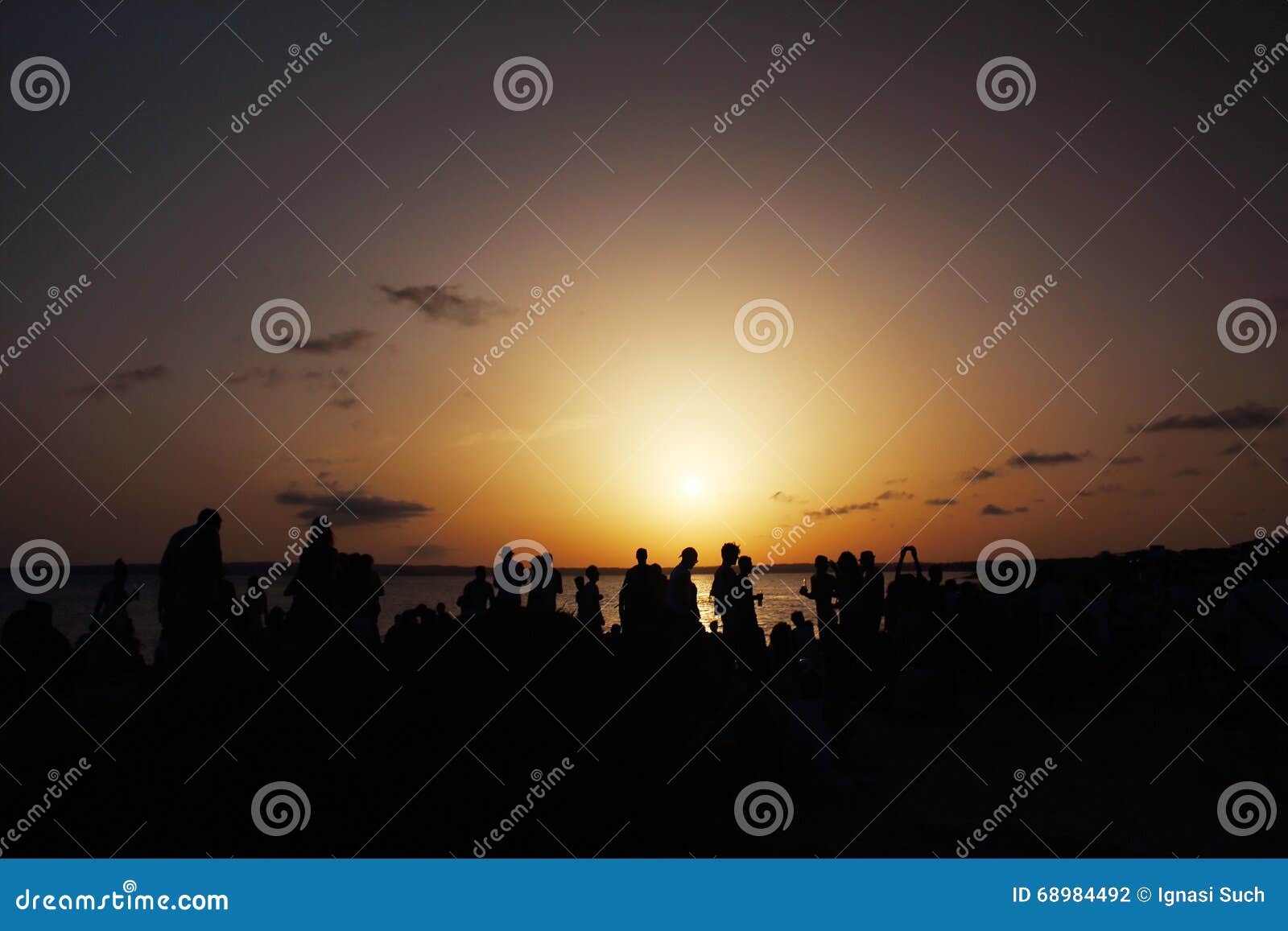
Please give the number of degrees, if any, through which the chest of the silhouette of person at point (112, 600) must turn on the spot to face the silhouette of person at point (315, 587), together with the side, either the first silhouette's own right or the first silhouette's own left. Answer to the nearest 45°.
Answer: approximately 90° to the first silhouette's own right

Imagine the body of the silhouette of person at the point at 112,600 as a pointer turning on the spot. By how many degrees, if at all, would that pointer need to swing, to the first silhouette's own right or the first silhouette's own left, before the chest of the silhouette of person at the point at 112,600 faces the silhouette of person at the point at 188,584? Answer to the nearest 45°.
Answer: approximately 90° to the first silhouette's own right

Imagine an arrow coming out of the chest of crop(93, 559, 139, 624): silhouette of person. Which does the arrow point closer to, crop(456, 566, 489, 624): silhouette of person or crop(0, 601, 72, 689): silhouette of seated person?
the silhouette of person
